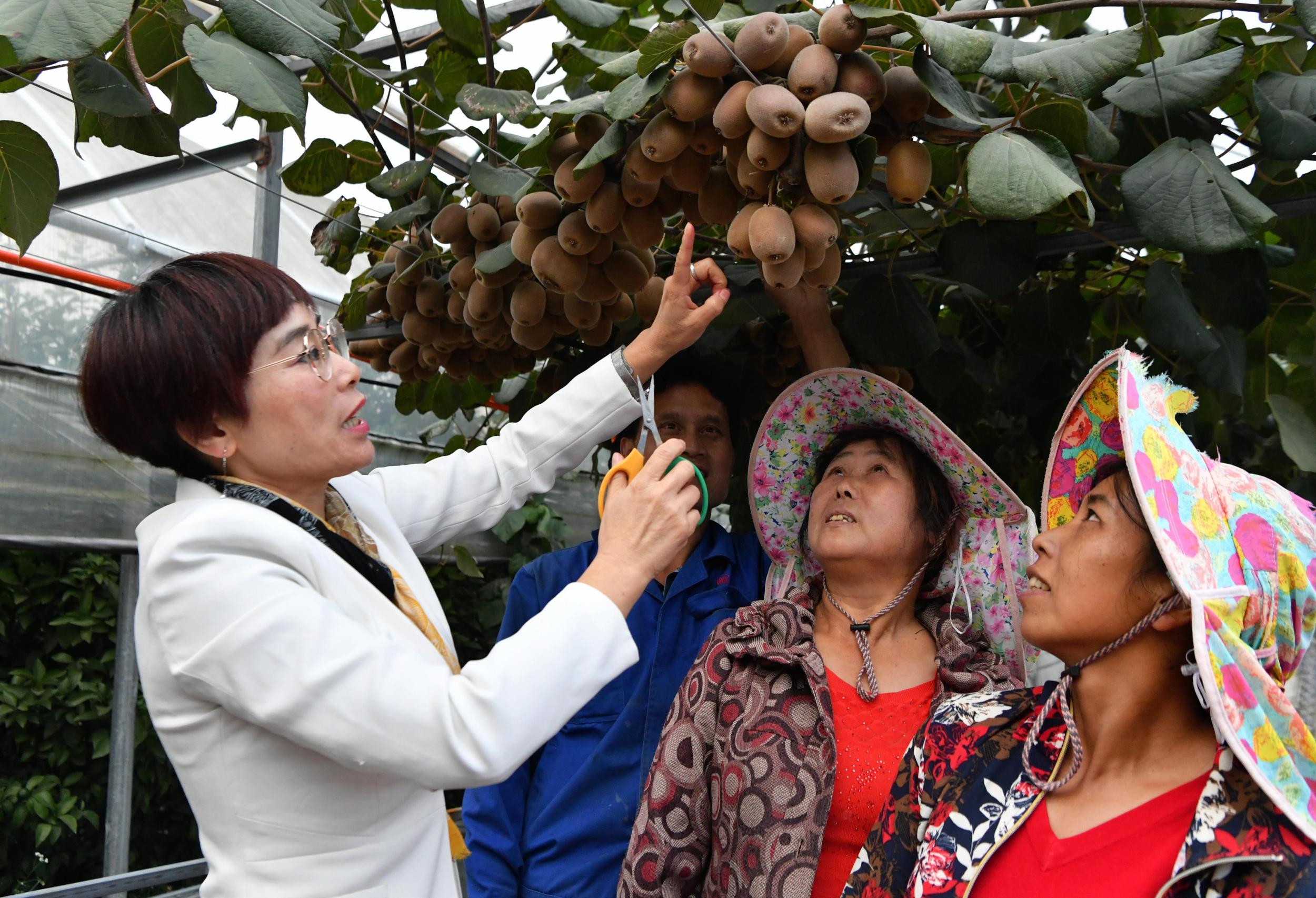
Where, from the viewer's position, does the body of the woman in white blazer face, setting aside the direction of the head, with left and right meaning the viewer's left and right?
facing to the right of the viewer

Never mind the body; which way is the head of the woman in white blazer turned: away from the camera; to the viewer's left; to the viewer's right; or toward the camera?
to the viewer's right

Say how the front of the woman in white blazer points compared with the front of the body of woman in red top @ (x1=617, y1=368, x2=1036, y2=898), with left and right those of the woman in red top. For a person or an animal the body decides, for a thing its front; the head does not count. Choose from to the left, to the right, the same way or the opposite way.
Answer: to the left

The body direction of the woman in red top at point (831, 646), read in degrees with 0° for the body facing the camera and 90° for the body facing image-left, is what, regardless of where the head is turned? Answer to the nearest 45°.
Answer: approximately 0°
